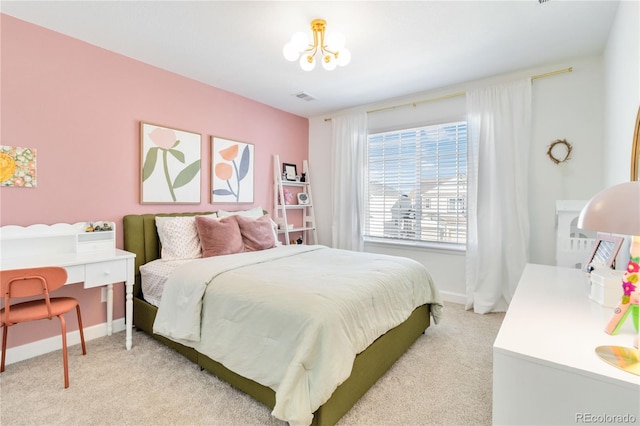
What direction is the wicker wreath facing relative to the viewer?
toward the camera

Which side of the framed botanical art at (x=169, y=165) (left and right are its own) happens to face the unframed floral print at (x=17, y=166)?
right

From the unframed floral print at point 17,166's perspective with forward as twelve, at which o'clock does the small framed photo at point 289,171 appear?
The small framed photo is roughly at 9 o'clock from the unframed floral print.

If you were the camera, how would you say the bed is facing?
facing the viewer and to the right of the viewer

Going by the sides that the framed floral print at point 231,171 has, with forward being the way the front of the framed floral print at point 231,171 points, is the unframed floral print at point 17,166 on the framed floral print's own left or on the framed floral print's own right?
on the framed floral print's own right

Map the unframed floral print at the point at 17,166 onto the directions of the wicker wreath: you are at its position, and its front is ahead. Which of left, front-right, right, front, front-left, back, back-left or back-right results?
front-right

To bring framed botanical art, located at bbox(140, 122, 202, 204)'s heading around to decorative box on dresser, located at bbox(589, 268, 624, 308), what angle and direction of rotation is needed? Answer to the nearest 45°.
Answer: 0° — it already faces it

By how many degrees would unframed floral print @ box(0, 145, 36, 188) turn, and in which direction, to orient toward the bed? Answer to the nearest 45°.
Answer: approximately 45° to its left

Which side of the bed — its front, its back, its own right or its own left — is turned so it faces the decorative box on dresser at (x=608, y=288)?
front

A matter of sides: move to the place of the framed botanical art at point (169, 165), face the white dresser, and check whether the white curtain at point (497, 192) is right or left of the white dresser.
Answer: left

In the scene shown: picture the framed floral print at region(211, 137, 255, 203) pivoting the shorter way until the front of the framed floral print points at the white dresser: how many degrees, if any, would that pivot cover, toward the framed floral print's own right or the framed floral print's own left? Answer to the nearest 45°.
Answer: approximately 45° to the framed floral print's own right

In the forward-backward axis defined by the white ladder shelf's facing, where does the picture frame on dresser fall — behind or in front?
in front

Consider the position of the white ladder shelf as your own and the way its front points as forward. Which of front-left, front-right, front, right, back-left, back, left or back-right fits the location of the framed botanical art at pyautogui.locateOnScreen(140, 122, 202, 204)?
right

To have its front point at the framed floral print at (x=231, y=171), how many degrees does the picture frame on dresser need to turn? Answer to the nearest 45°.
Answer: approximately 45° to its right

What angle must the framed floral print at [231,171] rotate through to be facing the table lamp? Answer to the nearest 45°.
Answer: approximately 45° to its right

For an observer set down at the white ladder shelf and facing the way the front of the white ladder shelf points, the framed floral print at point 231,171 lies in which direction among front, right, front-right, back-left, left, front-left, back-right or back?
right
